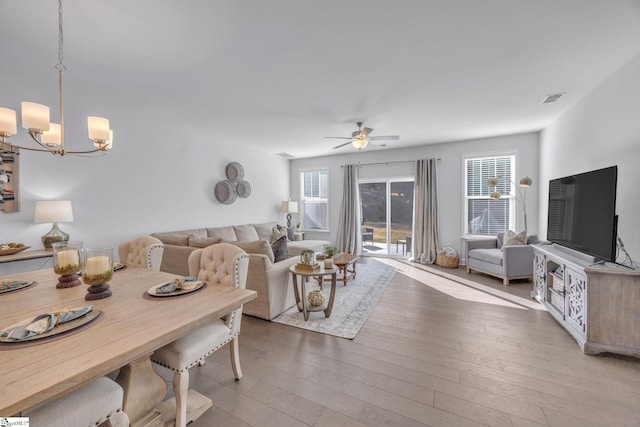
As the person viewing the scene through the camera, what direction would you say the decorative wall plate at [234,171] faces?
facing the viewer and to the right of the viewer

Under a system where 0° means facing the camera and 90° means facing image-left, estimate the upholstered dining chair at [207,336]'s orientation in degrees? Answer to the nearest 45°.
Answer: approximately 45°

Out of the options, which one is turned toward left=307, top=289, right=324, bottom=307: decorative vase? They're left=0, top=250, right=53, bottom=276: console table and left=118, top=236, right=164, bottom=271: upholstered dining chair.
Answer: the console table

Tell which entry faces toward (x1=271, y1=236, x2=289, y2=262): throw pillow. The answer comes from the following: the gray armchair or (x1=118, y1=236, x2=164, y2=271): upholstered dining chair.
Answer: the gray armchair

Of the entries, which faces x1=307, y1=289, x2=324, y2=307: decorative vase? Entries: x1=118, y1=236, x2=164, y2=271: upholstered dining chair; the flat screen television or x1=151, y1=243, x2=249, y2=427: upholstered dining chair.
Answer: the flat screen television

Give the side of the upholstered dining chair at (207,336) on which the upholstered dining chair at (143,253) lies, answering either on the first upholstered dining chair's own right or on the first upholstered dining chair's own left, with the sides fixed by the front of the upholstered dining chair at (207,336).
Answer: on the first upholstered dining chair's own right

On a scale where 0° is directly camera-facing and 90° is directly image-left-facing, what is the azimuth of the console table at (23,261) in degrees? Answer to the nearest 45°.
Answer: approximately 315°

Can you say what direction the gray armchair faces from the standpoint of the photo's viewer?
facing the viewer and to the left of the viewer

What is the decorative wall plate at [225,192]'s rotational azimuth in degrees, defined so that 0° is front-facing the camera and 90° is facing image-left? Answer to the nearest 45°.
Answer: approximately 315°
